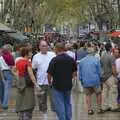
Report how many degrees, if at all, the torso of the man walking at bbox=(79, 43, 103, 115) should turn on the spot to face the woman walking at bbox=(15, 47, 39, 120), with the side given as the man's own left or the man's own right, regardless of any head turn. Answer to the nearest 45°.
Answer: approximately 135° to the man's own left

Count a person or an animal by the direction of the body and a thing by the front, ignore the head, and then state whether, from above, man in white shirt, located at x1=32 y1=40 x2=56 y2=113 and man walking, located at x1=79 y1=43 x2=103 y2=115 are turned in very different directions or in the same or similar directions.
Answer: very different directions

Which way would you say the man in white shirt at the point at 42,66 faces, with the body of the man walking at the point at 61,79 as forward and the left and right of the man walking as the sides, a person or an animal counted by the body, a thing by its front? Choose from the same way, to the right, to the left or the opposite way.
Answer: the opposite way

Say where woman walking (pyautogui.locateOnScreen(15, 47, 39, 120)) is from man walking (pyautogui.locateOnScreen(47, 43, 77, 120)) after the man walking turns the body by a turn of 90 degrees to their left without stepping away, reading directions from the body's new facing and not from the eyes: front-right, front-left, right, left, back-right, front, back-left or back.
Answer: front

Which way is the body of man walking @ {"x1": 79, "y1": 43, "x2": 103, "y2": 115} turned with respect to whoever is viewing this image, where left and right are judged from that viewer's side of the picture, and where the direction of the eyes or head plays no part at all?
facing away from the viewer

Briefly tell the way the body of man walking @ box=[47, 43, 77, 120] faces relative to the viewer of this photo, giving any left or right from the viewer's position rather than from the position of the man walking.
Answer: facing away from the viewer

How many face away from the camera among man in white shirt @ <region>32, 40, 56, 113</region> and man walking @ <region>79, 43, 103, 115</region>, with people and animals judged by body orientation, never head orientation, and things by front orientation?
1

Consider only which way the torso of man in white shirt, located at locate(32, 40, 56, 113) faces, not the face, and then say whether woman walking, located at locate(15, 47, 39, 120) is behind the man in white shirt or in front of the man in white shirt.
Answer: in front
